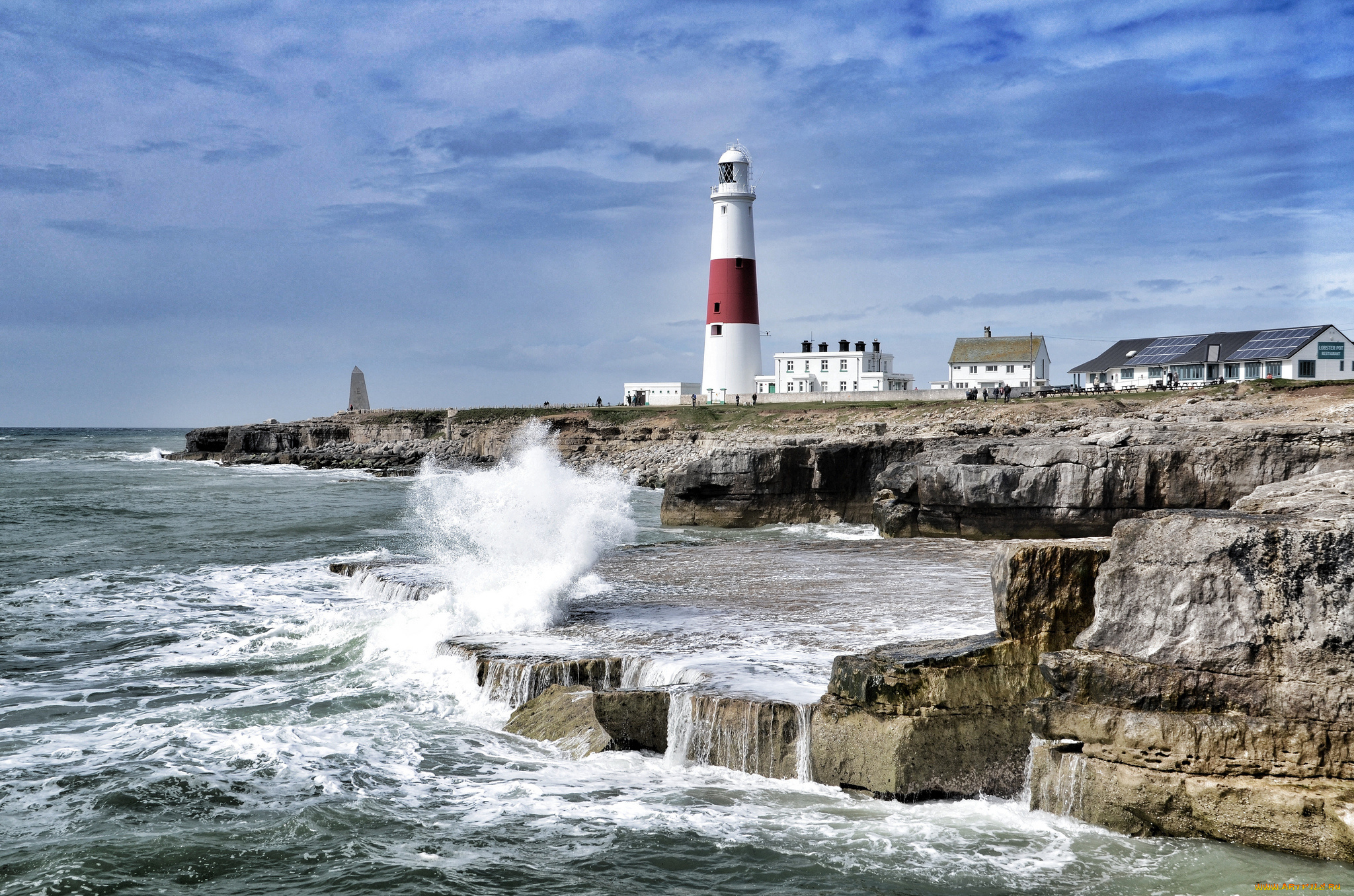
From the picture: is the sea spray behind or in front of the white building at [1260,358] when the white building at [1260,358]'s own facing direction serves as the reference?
in front

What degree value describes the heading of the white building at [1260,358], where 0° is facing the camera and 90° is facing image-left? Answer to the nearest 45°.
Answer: approximately 45°

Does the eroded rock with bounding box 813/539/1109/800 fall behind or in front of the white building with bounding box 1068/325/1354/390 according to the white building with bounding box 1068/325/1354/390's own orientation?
in front

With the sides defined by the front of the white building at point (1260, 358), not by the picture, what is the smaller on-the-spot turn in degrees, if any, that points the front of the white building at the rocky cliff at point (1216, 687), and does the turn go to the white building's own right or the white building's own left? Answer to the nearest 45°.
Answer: approximately 45° to the white building's own left

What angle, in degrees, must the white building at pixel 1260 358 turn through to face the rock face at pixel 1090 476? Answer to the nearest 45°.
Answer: approximately 45° to its left
